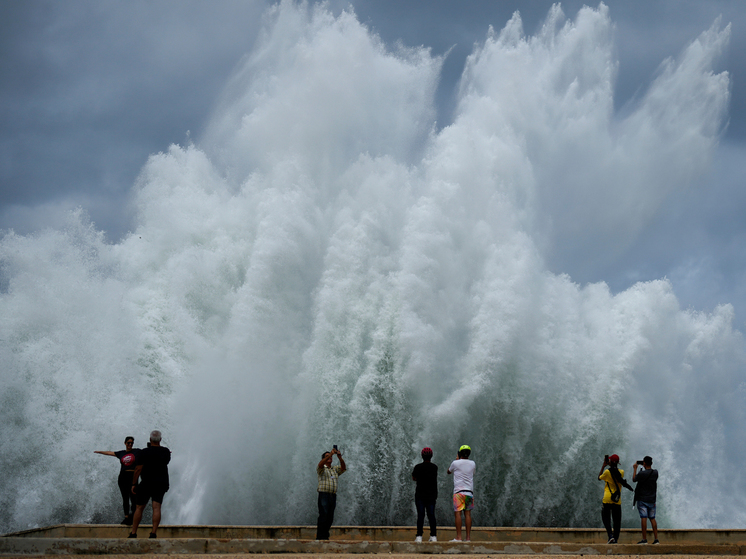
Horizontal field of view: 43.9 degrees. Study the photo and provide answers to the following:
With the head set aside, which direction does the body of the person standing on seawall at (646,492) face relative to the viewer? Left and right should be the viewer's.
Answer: facing away from the viewer and to the left of the viewer

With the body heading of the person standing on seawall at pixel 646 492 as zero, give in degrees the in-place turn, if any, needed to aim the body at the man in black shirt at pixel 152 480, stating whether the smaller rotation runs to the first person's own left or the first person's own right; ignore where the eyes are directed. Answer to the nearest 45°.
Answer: approximately 90° to the first person's own left

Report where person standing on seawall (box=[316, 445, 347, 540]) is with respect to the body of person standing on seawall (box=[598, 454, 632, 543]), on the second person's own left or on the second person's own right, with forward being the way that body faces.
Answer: on the second person's own left

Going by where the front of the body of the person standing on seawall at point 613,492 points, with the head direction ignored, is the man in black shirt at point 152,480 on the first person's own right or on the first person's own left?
on the first person's own left

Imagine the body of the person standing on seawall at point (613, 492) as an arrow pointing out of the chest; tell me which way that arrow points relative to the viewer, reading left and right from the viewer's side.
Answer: facing away from the viewer

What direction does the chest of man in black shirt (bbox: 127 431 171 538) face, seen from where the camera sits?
away from the camera

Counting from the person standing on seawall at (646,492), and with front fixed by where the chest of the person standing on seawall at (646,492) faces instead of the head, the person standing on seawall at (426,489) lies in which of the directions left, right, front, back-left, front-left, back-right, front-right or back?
left

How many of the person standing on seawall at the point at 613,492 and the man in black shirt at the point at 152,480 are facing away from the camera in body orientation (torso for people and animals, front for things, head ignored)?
2

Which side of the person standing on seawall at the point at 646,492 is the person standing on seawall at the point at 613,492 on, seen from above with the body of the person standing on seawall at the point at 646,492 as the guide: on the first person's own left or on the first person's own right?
on the first person's own left

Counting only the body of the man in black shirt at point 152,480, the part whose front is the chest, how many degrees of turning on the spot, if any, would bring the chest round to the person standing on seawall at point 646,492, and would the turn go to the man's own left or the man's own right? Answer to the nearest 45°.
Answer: approximately 90° to the man's own right
